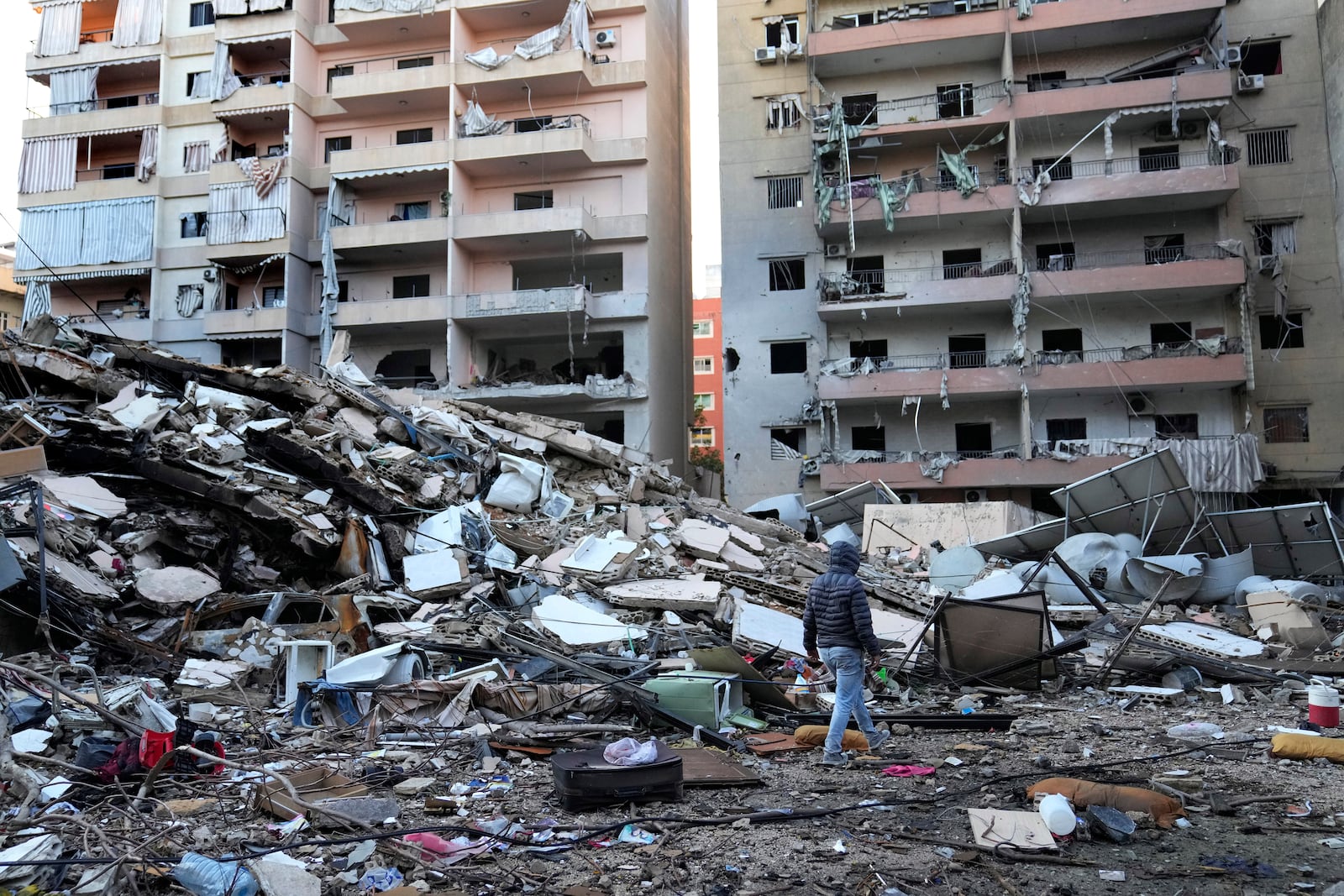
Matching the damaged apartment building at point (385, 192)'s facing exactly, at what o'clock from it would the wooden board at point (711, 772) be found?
The wooden board is roughly at 12 o'clock from the damaged apartment building.

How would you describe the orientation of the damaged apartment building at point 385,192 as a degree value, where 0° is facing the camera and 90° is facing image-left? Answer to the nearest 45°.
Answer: approximately 0°

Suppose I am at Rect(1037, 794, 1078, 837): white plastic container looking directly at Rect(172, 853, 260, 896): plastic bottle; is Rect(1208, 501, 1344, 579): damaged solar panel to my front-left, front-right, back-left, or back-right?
back-right

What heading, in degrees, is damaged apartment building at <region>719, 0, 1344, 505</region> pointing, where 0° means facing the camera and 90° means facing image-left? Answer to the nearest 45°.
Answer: approximately 0°

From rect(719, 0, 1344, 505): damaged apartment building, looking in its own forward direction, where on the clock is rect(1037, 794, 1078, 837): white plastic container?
The white plastic container is roughly at 12 o'clock from the damaged apartment building.

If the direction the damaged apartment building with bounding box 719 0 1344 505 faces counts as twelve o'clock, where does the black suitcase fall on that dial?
The black suitcase is roughly at 12 o'clock from the damaged apartment building.

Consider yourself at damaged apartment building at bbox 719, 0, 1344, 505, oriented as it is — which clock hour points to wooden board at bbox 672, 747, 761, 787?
The wooden board is roughly at 12 o'clock from the damaged apartment building.

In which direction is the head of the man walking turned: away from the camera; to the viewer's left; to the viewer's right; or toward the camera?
away from the camera

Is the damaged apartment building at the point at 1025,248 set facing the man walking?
yes
